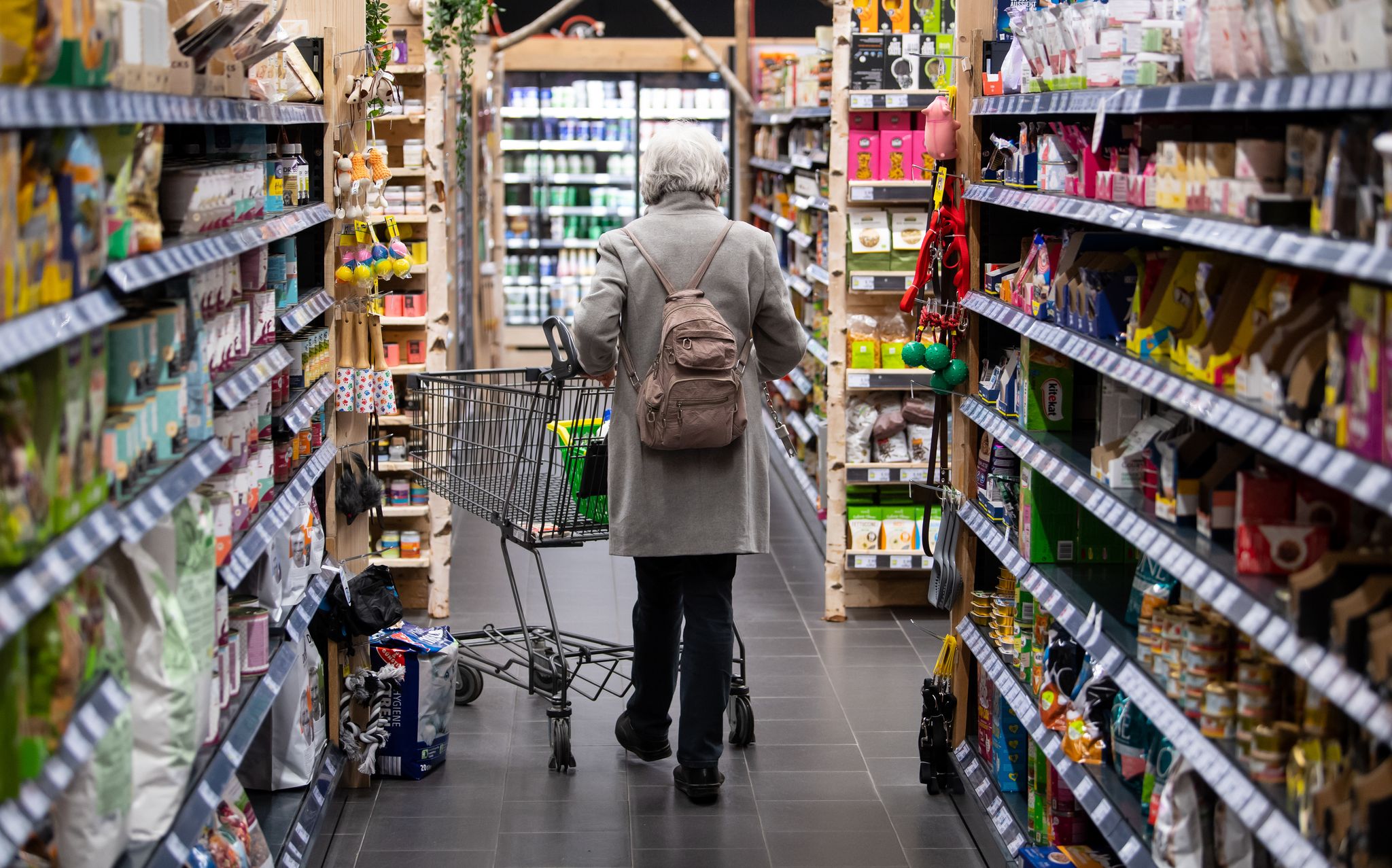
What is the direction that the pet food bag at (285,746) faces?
to the viewer's right

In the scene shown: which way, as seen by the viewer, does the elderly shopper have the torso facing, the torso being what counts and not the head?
away from the camera

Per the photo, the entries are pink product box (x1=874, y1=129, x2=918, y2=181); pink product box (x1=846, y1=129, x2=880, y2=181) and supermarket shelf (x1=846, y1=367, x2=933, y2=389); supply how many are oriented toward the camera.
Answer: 3

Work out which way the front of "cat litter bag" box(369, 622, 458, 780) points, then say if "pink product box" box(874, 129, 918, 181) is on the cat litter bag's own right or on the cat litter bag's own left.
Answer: on the cat litter bag's own left

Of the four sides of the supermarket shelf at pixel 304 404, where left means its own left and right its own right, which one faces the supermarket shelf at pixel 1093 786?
front

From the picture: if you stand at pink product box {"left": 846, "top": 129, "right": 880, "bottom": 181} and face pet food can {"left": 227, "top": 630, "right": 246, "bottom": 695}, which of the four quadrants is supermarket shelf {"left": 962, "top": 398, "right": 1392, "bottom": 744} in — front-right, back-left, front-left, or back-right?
front-left

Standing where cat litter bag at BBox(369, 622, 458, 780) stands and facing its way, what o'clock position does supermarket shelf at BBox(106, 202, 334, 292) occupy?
The supermarket shelf is roughly at 2 o'clock from the cat litter bag.

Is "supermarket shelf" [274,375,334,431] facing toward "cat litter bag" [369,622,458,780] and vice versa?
no

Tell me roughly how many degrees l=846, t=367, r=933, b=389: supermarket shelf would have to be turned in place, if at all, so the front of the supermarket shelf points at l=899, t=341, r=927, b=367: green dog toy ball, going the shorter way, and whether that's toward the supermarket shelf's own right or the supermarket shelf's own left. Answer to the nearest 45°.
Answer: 0° — it already faces it

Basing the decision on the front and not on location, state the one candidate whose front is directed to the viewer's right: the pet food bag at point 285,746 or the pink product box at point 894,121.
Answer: the pet food bag

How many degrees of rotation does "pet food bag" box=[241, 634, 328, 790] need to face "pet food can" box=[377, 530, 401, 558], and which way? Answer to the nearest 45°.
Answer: approximately 90° to its left

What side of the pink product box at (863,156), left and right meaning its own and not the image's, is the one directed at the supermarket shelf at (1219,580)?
front

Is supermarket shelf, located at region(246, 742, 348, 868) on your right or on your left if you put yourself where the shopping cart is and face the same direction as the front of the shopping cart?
on your left

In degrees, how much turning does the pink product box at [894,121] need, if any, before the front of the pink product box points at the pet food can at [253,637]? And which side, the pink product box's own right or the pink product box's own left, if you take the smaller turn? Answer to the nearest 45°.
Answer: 0° — it already faces it

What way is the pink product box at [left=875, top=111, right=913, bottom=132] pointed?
toward the camera

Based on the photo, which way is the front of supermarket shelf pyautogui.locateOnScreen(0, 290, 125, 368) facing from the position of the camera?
facing the viewer and to the right of the viewer

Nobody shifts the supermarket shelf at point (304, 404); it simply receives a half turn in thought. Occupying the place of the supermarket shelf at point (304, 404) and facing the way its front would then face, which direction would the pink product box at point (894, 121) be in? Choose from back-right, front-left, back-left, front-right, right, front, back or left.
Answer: right

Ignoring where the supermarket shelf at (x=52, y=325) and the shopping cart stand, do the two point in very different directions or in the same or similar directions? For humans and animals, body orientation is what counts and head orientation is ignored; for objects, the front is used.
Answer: very different directions

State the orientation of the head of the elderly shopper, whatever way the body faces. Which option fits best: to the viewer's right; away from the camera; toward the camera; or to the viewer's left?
away from the camera
